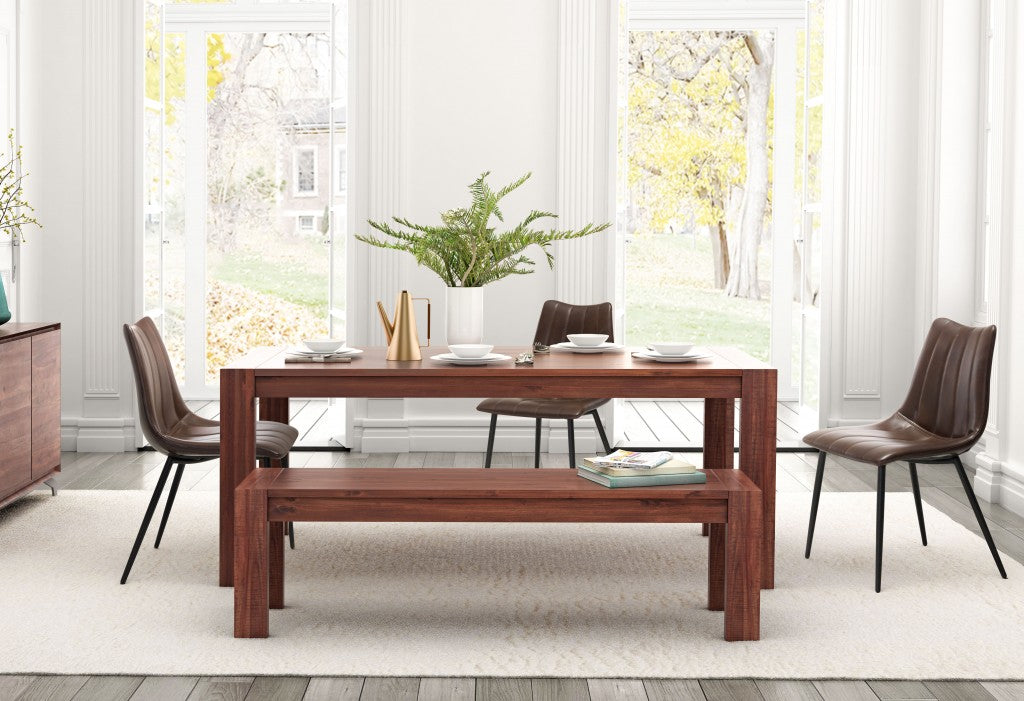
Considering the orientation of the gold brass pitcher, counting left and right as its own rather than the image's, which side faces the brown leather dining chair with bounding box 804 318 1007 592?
back

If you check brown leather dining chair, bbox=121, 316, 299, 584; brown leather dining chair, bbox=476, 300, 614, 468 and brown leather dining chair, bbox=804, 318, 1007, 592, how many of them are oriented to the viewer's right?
1

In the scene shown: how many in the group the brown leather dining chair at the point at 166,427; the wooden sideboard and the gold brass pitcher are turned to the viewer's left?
1

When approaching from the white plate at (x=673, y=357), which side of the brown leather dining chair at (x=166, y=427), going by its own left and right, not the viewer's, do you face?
front

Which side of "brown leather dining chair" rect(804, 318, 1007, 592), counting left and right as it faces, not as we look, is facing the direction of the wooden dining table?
front

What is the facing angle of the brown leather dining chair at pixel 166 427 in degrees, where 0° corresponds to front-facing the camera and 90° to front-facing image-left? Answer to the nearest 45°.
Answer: approximately 270°

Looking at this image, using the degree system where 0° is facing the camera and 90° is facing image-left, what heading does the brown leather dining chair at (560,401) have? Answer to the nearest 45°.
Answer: approximately 45°

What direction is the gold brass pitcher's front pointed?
to the viewer's left

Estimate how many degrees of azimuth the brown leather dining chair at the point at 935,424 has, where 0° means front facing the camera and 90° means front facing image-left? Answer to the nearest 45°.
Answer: approximately 45°
